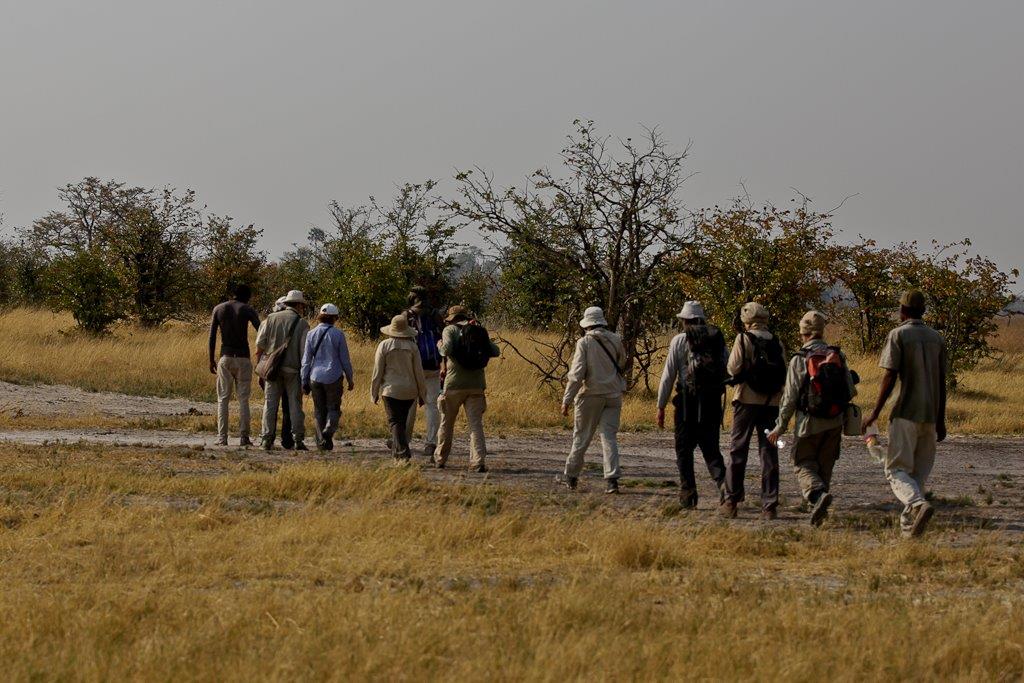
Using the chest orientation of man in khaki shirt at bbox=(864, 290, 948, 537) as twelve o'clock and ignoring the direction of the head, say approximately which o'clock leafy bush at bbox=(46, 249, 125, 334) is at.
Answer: The leafy bush is roughly at 12 o'clock from the man in khaki shirt.

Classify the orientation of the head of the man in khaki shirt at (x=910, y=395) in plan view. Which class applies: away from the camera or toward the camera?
away from the camera

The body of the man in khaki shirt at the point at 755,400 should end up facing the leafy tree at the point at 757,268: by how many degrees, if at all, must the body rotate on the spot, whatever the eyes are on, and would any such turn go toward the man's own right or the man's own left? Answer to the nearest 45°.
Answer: approximately 45° to the man's own right

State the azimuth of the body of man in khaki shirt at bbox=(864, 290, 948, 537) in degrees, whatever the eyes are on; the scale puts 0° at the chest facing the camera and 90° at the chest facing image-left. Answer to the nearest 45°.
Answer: approximately 135°
